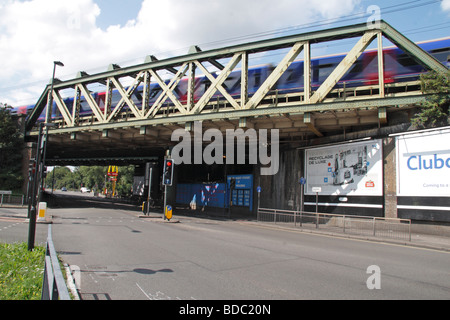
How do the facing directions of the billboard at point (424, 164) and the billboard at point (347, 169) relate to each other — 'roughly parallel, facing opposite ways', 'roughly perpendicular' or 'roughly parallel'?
roughly parallel

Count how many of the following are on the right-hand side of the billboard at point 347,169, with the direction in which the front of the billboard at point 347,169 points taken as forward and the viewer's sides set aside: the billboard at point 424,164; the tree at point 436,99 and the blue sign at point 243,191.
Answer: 1

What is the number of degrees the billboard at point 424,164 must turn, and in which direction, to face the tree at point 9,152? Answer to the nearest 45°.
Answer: approximately 45° to its right

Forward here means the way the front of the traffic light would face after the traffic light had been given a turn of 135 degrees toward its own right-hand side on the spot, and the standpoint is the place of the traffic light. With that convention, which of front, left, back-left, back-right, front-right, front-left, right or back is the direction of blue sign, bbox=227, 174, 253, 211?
right

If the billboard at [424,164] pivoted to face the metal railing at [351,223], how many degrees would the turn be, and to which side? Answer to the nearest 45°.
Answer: approximately 45° to its right

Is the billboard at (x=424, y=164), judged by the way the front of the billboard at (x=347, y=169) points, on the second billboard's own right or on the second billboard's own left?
on the second billboard's own left

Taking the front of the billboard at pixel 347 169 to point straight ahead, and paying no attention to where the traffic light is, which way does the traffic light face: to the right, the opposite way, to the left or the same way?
to the left

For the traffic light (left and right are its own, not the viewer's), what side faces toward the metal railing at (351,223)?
left

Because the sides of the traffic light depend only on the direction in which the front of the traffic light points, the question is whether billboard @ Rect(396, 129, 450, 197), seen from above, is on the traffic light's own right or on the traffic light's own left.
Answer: on the traffic light's own left

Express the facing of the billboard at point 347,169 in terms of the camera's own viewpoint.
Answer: facing the viewer and to the left of the viewer

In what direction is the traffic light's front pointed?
toward the camera
